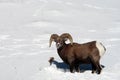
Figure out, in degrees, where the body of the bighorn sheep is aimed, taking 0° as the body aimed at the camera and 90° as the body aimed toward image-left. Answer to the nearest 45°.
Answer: approximately 90°
